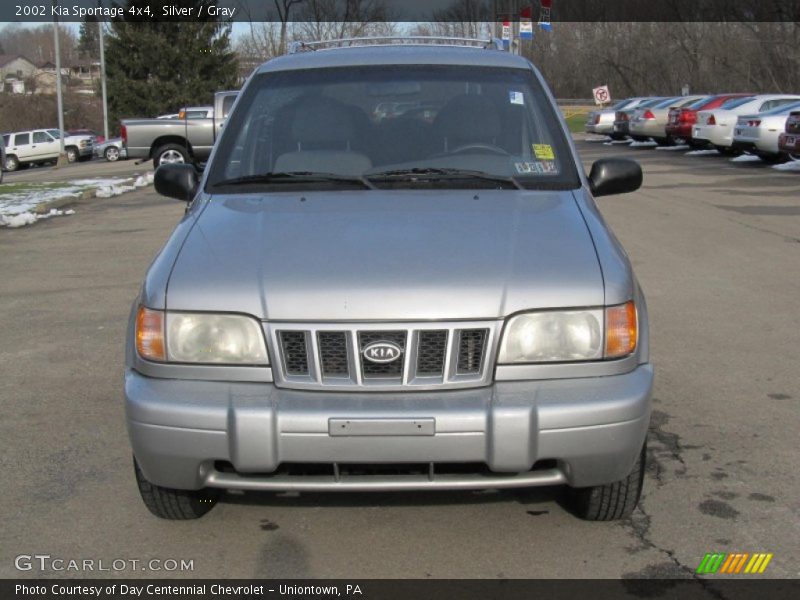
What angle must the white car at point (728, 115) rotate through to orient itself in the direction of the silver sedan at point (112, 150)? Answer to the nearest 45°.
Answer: approximately 90° to its left

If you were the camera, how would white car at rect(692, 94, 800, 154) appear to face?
facing away from the viewer and to the right of the viewer

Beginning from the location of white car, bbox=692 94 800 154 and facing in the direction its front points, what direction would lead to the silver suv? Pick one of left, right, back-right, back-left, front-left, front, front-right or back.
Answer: back-right

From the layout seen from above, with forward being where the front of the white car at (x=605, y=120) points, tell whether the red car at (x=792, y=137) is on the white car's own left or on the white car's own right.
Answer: on the white car's own right

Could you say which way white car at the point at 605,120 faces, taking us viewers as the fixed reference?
facing away from the viewer and to the right of the viewer

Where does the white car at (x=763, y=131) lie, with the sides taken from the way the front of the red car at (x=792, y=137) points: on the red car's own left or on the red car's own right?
on the red car's own left

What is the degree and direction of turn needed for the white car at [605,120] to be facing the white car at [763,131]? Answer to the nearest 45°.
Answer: approximately 135° to its right

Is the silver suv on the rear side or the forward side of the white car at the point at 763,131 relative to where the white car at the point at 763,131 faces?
on the rear side

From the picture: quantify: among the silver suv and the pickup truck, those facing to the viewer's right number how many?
1

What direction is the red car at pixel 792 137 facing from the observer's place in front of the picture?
facing away from the viewer and to the right of the viewer

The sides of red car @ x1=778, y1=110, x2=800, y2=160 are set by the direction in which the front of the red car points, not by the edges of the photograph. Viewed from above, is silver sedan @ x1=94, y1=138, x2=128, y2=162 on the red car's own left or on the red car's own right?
on the red car's own left

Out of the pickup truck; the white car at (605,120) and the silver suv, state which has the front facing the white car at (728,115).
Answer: the pickup truck

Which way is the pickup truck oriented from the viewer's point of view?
to the viewer's right

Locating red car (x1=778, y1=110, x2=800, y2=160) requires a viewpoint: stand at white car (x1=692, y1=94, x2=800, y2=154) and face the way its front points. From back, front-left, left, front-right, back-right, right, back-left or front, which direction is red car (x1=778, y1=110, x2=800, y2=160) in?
back-right

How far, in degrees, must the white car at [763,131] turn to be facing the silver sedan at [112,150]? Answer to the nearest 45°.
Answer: approximately 90° to its left
